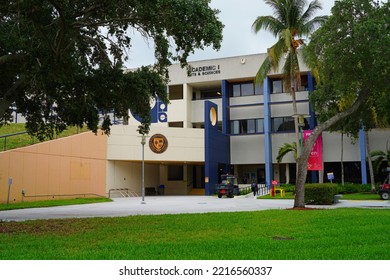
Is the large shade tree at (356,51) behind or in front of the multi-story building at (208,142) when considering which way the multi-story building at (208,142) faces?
in front

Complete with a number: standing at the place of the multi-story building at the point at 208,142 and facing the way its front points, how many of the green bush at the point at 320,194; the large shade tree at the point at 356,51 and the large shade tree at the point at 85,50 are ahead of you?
3

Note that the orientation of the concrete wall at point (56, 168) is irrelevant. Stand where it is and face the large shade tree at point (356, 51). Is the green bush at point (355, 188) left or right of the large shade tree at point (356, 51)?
left

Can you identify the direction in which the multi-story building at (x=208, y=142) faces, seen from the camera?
facing the viewer

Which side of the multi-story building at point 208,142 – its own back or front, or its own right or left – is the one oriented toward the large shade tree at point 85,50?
front

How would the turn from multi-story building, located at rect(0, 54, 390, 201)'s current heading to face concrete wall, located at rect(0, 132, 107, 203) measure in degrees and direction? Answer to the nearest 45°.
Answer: approximately 45° to its right

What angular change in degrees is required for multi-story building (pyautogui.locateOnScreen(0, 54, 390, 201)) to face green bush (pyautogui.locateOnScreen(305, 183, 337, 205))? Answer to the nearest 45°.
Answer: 0° — it already faces it

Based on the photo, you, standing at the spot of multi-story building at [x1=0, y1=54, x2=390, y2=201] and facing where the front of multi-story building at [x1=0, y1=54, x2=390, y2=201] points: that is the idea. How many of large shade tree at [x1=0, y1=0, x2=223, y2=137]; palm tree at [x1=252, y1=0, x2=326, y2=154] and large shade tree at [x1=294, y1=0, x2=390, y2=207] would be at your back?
0

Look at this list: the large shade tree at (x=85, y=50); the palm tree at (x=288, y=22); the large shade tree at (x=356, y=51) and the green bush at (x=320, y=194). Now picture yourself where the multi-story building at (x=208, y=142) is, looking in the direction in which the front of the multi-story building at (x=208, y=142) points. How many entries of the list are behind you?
0

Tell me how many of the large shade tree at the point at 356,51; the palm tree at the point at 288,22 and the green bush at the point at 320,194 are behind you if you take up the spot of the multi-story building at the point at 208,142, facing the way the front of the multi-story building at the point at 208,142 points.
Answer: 0
